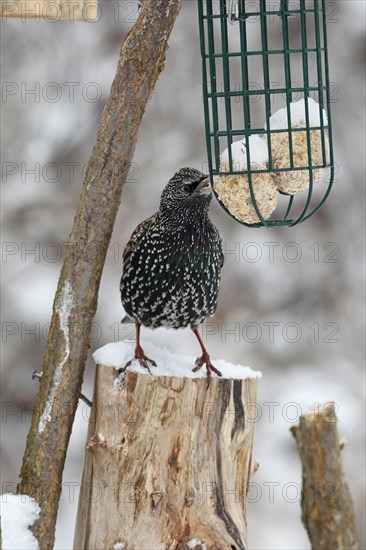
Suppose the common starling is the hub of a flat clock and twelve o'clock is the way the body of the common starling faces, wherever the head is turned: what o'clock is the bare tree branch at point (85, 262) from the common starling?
The bare tree branch is roughly at 3 o'clock from the common starling.

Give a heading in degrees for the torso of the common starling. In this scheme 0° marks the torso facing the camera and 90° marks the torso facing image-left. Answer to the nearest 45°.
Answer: approximately 315°
